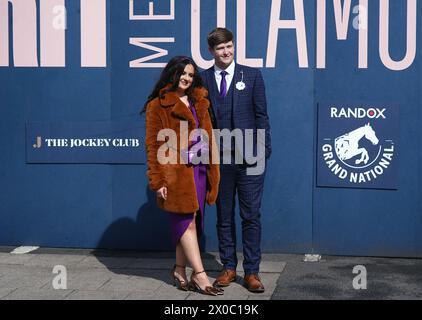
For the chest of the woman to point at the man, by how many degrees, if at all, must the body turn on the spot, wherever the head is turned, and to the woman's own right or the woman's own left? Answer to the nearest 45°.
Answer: approximately 45° to the woman's own left

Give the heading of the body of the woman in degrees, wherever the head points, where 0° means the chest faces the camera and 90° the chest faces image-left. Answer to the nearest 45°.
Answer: approximately 315°
